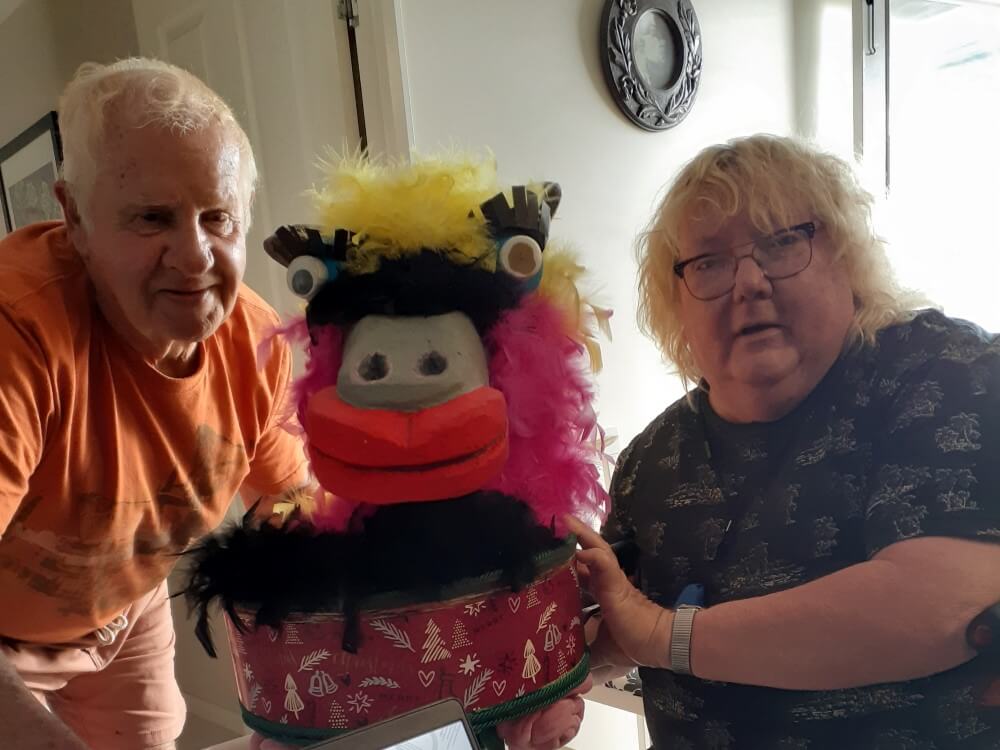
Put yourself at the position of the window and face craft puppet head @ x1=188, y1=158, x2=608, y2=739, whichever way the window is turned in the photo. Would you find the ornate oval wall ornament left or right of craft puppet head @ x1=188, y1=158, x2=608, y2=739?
right

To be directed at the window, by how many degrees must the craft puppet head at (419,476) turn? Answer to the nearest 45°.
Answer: approximately 135° to its left

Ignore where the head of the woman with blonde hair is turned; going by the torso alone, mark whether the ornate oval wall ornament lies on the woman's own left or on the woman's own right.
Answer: on the woman's own right

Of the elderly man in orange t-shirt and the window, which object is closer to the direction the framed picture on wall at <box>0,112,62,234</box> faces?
the elderly man in orange t-shirt

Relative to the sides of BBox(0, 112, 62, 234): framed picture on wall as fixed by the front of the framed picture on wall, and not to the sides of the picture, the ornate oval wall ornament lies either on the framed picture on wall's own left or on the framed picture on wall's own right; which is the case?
on the framed picture on wall's own left

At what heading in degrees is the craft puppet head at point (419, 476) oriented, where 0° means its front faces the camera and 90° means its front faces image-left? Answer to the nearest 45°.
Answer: approximately 0°

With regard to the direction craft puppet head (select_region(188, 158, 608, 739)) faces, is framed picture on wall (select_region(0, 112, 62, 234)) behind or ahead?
behind

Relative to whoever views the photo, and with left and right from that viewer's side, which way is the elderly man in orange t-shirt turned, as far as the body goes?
facing the viewer and to the right of the viewer
